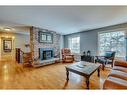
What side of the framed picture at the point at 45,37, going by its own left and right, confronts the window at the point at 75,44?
left

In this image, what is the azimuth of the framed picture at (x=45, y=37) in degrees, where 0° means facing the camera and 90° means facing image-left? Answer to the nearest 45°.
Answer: approximately 315°

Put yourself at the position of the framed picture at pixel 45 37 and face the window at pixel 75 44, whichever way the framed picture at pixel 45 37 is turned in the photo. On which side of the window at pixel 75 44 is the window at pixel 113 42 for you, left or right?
right

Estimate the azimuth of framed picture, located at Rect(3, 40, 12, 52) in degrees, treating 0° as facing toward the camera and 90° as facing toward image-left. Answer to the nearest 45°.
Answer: approximately 0°

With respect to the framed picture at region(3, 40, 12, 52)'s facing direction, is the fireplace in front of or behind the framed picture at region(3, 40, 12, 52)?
in front

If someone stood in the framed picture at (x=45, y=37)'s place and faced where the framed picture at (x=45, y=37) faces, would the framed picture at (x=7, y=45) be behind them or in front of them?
behind

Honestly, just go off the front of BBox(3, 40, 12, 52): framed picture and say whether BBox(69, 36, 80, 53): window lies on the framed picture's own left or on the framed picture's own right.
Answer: on the framed picture's own left

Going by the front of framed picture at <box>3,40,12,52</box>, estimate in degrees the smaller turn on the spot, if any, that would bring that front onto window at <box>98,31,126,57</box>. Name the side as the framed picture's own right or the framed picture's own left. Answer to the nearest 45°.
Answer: approximately 45° to the framed picture's own left
